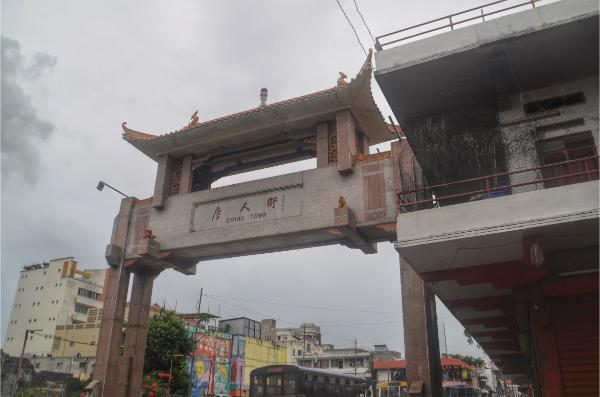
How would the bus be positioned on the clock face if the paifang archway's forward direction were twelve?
The bus is roughly at 5 o'clock from the paifang archway.

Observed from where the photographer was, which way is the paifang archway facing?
facing the viewer and to the left of the viewer

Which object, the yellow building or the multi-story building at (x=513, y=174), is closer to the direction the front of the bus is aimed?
the multi-story building

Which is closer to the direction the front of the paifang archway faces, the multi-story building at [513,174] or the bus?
the multi-story building

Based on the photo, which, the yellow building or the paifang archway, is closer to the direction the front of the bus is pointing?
the paifang archway

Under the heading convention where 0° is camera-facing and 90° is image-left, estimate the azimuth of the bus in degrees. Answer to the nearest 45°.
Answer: approximately 45°

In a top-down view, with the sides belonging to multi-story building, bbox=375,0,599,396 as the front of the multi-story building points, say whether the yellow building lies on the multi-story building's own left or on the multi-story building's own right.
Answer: on the multi-story building's own right

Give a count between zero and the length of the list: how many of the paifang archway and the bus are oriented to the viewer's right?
0

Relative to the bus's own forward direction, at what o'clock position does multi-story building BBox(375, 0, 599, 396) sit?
The multi-story building is roughly at 10 o'clock from the bus.

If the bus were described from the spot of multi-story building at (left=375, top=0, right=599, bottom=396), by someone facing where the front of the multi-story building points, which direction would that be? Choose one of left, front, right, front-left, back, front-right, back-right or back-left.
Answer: right

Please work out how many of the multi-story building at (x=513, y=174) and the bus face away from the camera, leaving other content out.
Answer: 0

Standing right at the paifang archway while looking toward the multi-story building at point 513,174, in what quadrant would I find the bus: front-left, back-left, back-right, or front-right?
back-left
